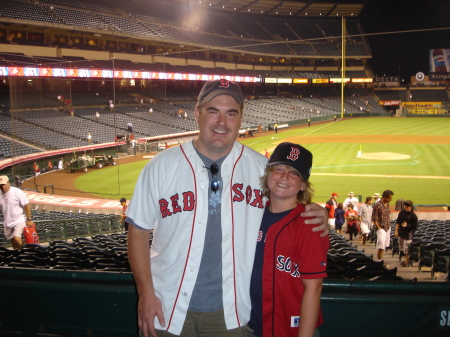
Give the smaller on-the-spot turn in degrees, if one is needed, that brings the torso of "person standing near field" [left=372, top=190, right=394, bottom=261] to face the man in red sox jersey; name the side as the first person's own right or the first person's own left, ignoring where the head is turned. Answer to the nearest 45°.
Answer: approximately 45° to the first person's own right

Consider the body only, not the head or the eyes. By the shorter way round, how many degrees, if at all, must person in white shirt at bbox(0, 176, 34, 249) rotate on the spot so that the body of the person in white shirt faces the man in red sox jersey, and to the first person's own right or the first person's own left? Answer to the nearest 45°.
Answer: approximately 45° to the first person's own left

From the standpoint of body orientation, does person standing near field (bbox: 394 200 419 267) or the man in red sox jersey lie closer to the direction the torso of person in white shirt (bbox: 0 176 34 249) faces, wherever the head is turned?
the man in red sox jersey

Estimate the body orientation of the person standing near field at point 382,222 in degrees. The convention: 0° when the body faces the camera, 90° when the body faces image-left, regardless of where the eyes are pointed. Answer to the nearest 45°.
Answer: approximately 315°

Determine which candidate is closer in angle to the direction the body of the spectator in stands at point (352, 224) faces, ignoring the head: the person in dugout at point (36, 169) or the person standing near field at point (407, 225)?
the person standing near field

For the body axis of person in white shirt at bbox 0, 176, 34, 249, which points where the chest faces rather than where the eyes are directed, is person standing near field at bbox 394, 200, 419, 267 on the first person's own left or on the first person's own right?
on the first person's own left

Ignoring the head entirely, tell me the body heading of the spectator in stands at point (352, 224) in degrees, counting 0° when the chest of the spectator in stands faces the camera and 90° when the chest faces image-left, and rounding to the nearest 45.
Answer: approximately 0°

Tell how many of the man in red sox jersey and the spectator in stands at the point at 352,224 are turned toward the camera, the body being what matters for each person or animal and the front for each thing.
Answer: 2
